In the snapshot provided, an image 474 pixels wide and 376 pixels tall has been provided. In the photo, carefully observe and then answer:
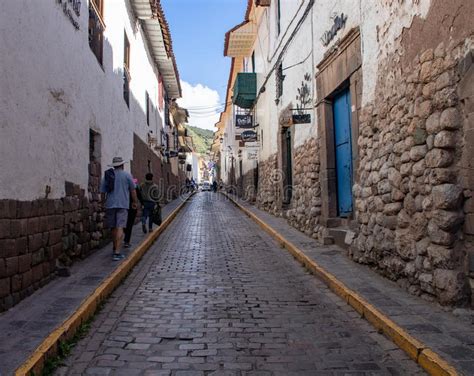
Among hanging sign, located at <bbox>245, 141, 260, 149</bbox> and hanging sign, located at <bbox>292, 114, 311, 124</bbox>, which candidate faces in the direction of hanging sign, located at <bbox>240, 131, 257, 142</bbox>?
hanging sign, located at <bbox>245, 141, 260, 149</bbox>

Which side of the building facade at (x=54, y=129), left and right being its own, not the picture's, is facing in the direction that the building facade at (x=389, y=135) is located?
front

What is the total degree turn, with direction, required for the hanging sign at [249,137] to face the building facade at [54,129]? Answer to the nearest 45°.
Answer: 0° — it already faces it

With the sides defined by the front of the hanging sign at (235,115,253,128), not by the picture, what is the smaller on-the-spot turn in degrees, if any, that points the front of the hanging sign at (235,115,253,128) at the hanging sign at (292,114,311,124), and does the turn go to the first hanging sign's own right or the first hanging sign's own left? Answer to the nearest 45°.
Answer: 0° — it already faces it

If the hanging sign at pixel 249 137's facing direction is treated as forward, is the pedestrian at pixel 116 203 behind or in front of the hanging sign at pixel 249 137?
in front

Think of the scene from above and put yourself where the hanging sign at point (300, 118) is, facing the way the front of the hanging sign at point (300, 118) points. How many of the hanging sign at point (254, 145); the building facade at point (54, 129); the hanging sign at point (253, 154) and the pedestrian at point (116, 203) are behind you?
2

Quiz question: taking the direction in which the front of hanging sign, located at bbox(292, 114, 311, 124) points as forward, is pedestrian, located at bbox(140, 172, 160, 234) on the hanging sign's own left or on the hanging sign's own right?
on the hanging sign's own right

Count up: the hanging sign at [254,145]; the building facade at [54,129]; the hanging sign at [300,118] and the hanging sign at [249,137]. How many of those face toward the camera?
3

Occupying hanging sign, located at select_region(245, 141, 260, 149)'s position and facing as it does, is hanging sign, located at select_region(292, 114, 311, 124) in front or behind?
in front
